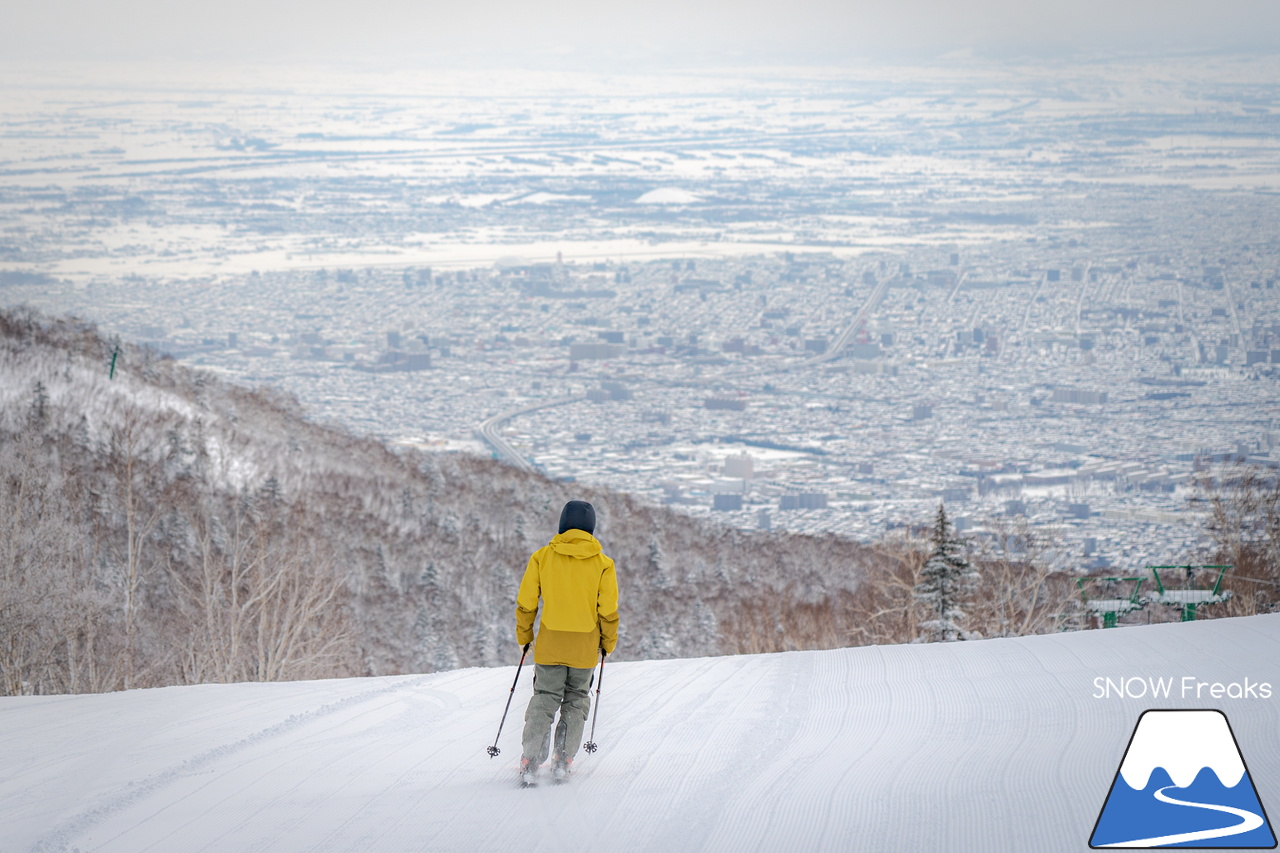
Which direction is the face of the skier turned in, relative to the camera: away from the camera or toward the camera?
away from the camera

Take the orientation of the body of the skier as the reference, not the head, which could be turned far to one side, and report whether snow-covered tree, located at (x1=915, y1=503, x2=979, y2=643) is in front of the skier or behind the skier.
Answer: in front

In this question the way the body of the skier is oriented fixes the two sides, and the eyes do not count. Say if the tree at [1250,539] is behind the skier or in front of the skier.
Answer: in front

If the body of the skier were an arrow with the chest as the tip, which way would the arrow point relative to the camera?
away from the camera
